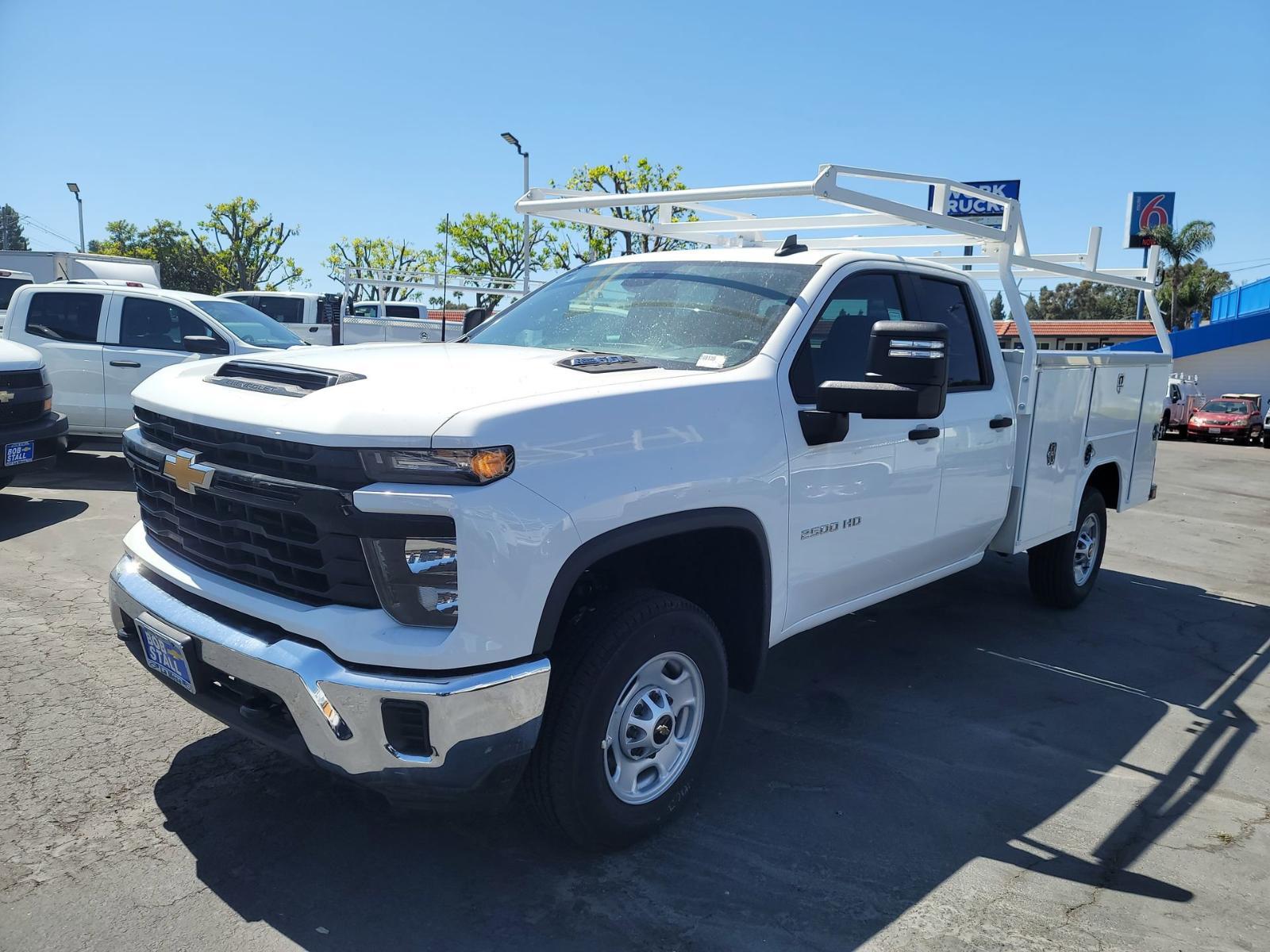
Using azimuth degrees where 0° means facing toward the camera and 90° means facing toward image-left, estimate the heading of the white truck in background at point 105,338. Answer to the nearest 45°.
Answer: approximately 315°

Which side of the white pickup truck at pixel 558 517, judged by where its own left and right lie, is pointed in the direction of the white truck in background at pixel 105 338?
right

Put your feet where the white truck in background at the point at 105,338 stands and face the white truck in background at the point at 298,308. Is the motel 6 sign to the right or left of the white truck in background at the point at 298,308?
right

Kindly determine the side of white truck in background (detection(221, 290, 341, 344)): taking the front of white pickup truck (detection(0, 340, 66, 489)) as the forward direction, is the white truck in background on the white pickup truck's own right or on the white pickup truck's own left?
on the white pickup truck's own left

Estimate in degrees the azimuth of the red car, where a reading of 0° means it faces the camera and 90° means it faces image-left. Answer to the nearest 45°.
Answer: approximately 45°

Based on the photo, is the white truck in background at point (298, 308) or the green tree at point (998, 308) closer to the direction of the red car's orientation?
the white truck in background
